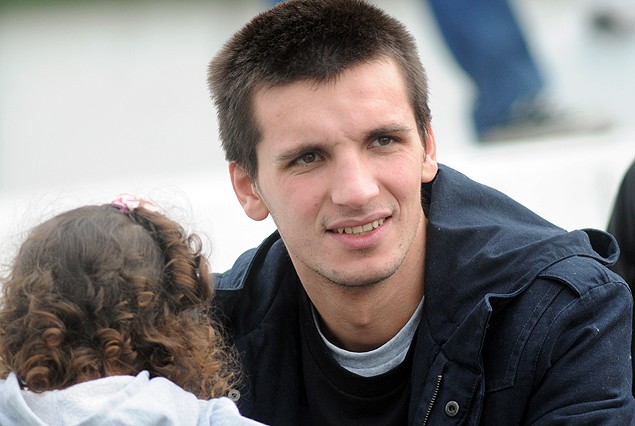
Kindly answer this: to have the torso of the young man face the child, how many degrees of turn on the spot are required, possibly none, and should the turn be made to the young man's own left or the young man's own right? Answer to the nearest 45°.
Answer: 0° — they already face them

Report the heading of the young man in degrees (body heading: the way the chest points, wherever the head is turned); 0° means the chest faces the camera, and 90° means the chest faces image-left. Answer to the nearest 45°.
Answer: approximately 45°

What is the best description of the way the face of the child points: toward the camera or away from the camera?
away from the camera
